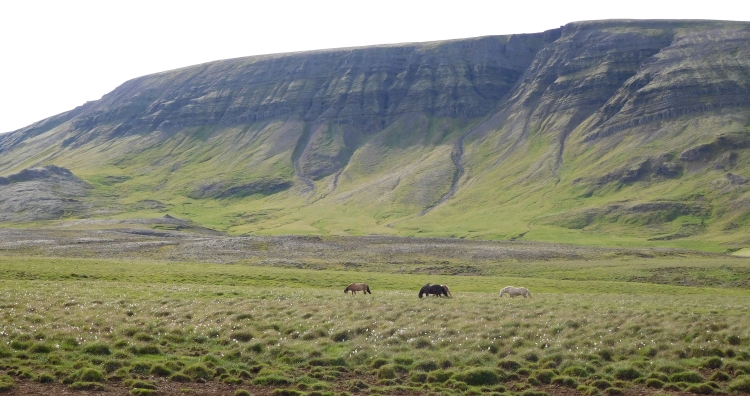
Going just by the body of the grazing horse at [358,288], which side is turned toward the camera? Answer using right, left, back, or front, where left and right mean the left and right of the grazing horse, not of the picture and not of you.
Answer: left

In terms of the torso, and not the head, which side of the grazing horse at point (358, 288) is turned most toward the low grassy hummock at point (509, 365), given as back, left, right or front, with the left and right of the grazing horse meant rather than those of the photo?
left

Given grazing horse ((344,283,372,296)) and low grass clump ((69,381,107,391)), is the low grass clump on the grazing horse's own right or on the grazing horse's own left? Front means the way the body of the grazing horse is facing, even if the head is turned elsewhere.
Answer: on the grazing horse's own left

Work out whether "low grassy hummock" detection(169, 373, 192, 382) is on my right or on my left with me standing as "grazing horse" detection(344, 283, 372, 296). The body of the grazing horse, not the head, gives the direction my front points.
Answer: on my left

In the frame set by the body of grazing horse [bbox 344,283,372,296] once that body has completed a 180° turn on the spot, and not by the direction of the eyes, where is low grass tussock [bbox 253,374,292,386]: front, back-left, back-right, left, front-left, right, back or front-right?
right

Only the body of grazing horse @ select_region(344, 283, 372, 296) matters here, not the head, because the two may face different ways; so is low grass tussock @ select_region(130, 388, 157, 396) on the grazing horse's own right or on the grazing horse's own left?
on the grazing horse's own left

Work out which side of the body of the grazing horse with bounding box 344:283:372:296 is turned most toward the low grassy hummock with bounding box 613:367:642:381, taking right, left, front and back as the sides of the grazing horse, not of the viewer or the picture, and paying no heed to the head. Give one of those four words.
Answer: left

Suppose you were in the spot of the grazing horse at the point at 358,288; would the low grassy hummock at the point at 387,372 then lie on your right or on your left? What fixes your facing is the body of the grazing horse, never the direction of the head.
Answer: on your left
